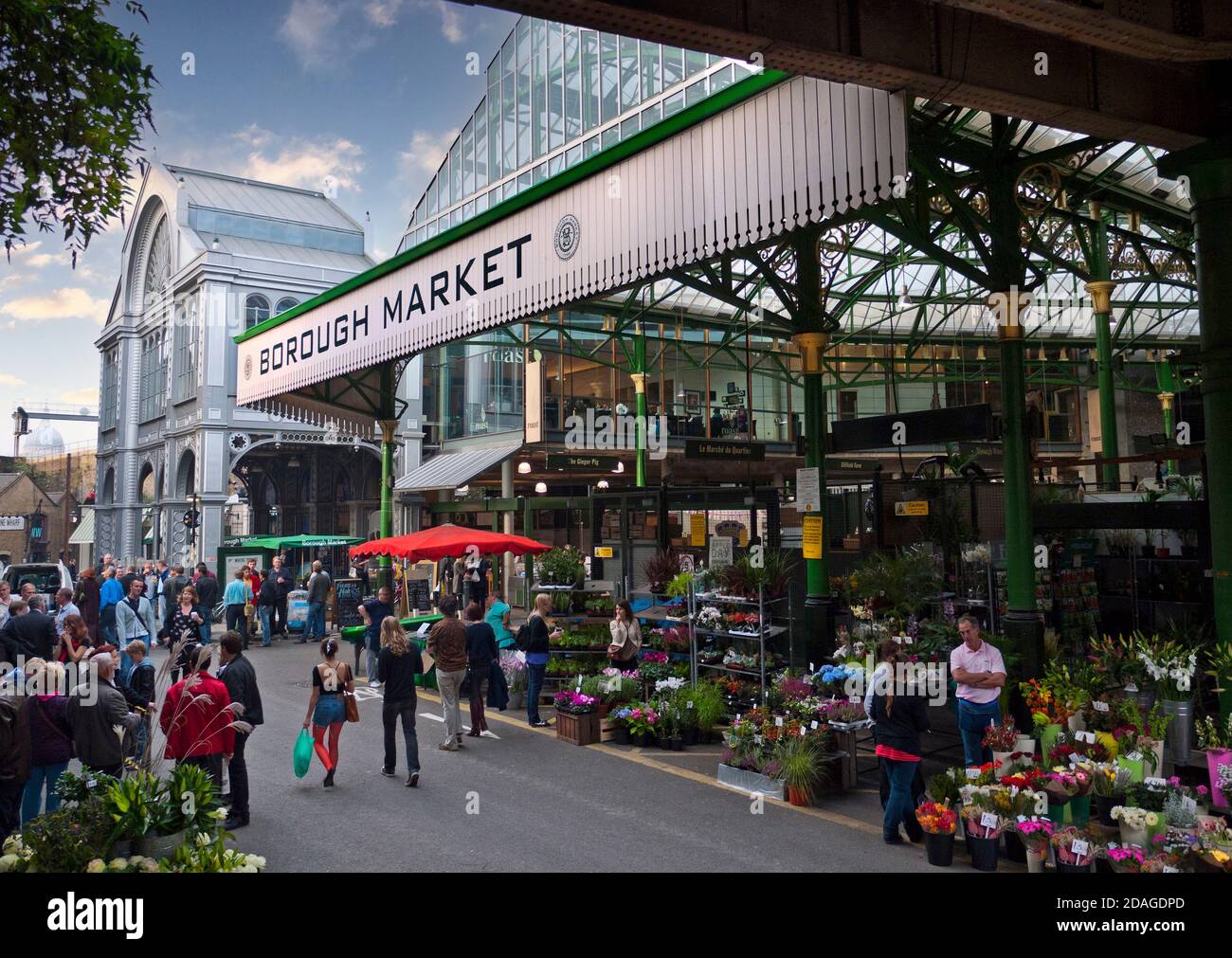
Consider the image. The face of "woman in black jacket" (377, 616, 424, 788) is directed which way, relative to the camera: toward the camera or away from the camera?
away from the camera

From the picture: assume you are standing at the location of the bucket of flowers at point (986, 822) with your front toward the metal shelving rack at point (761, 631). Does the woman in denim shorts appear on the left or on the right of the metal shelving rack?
left

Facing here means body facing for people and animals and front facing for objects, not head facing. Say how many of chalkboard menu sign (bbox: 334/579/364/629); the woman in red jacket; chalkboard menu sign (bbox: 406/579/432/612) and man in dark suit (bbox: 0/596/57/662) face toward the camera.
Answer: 2

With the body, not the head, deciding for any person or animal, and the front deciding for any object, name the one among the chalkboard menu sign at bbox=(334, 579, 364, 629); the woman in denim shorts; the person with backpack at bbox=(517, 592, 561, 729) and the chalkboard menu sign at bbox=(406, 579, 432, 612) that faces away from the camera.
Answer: the woman in denim shorts

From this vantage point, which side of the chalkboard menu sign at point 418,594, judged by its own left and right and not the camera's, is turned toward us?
front

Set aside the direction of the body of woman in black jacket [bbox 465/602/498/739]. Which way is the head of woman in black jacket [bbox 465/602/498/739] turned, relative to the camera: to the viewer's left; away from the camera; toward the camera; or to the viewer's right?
away from the camera

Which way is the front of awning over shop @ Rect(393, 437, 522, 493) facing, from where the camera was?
facing the viewer and to the left of the viewer

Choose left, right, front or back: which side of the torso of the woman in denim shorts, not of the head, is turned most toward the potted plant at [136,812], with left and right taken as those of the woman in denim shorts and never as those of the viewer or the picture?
back

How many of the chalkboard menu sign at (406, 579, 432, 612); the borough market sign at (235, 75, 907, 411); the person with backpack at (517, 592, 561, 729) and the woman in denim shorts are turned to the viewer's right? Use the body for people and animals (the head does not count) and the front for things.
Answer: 1

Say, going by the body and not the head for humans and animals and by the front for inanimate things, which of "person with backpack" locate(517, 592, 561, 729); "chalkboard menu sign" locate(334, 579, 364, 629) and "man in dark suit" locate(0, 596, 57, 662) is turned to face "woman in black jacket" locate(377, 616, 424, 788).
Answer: the chalkboard menu sign

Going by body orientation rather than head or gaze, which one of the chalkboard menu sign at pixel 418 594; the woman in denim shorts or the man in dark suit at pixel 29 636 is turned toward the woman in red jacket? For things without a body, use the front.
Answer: the chalkboard menu sign

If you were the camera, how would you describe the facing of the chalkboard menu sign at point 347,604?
facing the viewer

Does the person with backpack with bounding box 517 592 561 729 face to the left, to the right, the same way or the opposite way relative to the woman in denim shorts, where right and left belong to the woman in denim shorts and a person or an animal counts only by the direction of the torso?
to the right

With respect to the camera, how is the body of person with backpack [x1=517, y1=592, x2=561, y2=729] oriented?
to the viewer's right

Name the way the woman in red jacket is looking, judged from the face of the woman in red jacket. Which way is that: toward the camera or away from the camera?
away from the camera

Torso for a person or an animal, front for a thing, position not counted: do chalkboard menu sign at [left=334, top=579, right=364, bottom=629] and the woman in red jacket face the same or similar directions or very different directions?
very different directions

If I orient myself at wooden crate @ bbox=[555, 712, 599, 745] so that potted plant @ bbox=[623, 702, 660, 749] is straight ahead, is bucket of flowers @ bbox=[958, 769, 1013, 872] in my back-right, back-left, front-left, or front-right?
front-right

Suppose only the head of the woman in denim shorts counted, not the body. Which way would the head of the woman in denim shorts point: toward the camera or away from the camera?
away from the camera

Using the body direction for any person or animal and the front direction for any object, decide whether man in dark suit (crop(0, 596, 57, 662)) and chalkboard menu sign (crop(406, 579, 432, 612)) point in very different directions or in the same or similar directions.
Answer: very different directions
